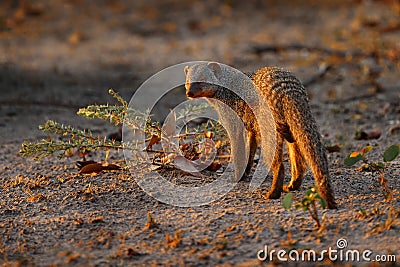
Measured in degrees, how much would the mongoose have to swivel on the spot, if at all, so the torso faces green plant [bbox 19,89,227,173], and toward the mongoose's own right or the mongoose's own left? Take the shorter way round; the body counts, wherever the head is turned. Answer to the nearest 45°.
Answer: approximately 45° to the mongoose's own left

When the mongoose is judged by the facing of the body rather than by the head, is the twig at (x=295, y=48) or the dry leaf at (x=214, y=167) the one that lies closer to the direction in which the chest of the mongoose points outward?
the dry leaf

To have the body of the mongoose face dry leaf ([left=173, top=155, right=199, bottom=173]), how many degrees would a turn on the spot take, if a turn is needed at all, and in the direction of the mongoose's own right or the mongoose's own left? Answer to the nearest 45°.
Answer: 0° — it already faces it

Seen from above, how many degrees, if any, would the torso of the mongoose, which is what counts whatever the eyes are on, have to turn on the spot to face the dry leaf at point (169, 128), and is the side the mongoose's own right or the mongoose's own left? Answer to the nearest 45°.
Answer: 0° — it already faces it

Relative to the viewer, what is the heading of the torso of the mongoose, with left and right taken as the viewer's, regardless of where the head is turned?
facing away from the viewer and to the left of the viewer

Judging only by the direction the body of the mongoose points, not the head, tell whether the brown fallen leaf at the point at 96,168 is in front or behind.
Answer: in front

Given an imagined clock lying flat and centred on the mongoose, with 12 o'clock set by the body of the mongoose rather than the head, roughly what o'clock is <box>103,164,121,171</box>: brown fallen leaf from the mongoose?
The brown fallen leaf is roughly at 11 o'clock from the mongoose.

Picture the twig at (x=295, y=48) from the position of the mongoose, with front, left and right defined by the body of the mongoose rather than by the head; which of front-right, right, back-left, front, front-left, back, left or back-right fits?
front-right

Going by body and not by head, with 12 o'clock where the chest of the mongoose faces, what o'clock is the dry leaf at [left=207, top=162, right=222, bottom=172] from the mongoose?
The dry leaf is roughly at 12 o'clock from the mongoose.
